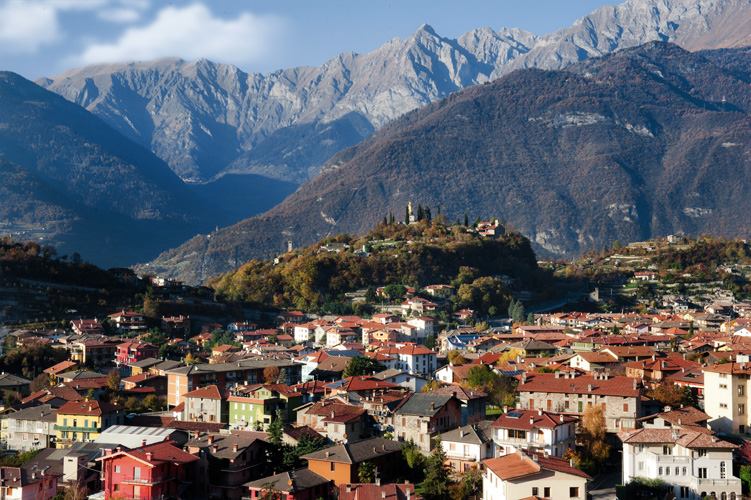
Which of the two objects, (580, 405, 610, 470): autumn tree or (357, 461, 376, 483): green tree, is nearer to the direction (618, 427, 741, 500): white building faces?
the green tree

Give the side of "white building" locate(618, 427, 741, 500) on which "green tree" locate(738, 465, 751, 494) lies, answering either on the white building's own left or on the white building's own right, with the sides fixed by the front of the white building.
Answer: on the white building's own left

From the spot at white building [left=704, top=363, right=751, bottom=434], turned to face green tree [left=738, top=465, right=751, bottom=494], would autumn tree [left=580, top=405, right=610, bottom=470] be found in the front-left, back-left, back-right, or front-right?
front-right

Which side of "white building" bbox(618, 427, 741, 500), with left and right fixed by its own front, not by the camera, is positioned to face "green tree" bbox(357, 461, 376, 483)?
right

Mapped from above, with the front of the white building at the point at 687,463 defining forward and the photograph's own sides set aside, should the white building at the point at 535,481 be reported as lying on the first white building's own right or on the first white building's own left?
on the first white building's own right

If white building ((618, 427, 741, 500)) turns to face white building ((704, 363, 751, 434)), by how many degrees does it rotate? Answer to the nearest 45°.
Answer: approximately 180°

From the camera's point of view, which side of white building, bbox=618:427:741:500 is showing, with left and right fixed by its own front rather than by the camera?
front

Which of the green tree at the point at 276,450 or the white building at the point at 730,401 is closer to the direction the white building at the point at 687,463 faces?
the green tree

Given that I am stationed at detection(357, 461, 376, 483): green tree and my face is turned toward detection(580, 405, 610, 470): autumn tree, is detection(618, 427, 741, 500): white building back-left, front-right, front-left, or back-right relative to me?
front-right

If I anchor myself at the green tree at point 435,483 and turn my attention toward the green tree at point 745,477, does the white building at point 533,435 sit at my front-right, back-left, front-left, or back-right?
front-left

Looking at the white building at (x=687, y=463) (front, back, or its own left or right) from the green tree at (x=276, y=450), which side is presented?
right
